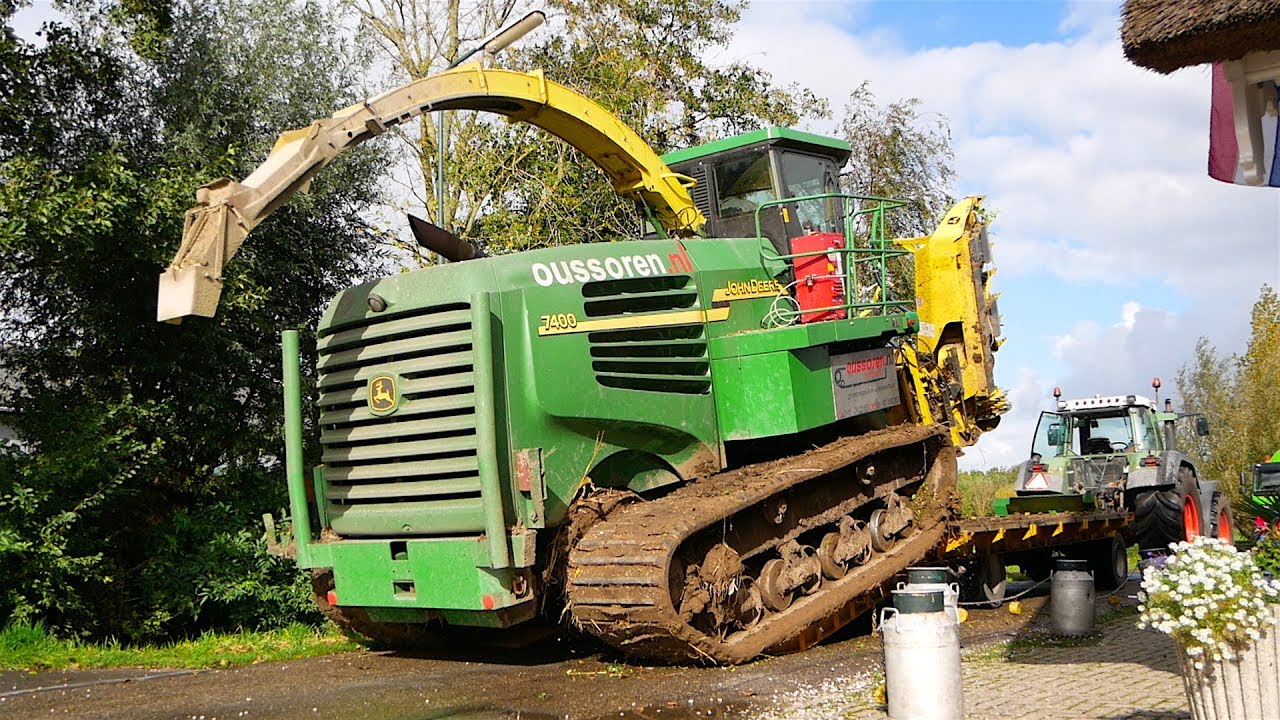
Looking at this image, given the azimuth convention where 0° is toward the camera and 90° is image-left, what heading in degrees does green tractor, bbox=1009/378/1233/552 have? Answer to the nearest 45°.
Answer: approximately 225°

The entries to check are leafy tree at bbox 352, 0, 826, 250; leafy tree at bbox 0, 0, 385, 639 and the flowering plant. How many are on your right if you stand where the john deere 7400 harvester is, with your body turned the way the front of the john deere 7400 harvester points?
1

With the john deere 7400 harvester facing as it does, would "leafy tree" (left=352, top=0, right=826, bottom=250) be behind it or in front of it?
in front

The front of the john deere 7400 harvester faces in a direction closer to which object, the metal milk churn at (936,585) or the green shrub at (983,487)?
the green shrub

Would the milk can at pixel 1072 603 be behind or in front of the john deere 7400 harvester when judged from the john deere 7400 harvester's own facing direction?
in front

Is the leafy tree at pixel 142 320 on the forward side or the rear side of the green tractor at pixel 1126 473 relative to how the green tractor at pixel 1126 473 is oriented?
on the rear side

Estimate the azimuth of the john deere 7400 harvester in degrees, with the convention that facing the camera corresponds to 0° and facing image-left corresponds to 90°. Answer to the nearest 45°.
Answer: approximately 225°

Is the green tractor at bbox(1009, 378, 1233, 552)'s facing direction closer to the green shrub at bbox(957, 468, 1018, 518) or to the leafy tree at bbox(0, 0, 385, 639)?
the green shrub

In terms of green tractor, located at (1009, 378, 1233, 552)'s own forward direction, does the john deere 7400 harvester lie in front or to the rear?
to the rear

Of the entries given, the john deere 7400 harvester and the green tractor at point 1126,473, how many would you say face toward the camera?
0

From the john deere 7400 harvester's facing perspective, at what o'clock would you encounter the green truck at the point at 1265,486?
The green truck is roughly at 12 o'clock from the john deere 7400 harvester.

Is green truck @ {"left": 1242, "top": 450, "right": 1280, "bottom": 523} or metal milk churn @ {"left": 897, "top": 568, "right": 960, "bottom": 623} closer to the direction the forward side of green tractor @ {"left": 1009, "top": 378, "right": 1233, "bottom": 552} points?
the green truck

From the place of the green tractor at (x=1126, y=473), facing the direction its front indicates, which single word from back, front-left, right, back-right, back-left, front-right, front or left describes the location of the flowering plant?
back-right

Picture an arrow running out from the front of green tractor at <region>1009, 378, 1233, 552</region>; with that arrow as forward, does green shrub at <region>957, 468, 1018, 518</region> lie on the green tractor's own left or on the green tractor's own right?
on the green tractor's own left
